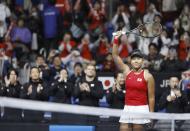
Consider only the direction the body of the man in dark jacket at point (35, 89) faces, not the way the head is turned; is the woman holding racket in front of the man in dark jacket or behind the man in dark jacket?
in front

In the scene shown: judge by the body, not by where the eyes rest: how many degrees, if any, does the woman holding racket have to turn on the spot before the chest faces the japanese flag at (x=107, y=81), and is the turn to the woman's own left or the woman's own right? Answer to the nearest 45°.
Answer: approximately 180°

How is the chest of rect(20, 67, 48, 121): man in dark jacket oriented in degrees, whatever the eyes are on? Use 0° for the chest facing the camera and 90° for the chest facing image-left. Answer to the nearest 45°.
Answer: approximately 0°

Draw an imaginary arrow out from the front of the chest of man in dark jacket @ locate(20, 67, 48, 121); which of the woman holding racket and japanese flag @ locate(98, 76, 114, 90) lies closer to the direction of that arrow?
the woman holding racket

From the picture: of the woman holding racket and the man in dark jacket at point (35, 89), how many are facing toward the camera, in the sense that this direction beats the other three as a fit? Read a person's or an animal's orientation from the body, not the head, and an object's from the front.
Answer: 2

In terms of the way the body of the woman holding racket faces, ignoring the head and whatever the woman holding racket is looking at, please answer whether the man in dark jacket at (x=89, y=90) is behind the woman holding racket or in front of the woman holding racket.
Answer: behind

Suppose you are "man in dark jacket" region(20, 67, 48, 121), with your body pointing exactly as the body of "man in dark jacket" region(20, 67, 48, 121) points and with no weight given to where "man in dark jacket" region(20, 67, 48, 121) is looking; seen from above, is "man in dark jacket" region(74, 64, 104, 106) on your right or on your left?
on your left
